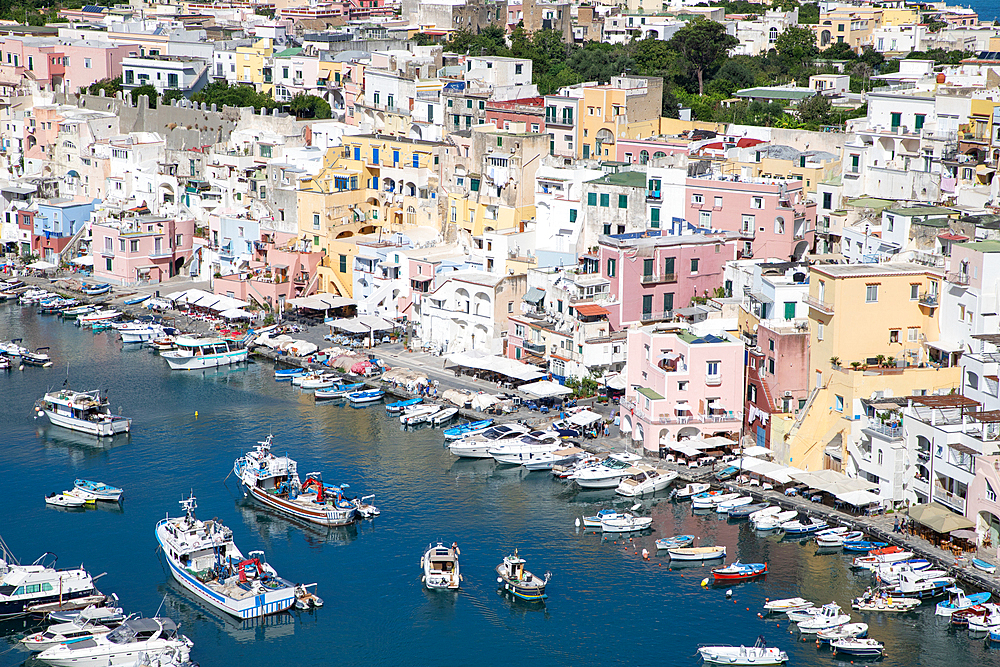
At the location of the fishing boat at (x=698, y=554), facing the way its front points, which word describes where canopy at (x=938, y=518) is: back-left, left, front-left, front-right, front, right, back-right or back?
back

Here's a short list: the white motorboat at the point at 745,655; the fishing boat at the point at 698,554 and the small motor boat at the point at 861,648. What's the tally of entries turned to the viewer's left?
3

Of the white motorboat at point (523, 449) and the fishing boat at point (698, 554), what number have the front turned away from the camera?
0

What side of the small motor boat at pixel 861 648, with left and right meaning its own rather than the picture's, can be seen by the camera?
left

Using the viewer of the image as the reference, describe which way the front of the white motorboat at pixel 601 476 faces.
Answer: facing the viewer and to the left of the viewer

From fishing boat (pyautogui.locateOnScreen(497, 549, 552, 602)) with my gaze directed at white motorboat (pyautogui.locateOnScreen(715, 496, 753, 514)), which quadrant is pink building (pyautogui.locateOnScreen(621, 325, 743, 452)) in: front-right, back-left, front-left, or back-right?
front-left

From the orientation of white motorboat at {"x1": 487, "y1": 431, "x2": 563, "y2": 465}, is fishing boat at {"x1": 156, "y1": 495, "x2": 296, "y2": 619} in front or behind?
in front

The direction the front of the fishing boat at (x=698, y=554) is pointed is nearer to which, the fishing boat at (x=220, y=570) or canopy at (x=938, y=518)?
the fishing boat

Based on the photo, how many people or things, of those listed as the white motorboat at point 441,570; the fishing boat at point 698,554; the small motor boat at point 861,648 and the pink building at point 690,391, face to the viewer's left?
2

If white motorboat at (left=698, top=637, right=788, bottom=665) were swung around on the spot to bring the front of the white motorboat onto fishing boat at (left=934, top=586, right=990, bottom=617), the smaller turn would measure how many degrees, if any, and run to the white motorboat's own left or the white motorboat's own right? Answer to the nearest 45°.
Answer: approximately 135° to the white motorboat's own right

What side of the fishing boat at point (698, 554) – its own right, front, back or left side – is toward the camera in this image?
left

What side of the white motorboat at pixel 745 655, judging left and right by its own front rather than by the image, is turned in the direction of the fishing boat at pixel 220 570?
front

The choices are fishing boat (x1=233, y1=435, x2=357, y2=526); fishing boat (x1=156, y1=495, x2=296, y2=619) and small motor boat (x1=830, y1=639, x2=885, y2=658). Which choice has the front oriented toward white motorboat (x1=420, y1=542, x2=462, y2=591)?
small motor boat (x1=830, y1=639, x2=885, y2=658)

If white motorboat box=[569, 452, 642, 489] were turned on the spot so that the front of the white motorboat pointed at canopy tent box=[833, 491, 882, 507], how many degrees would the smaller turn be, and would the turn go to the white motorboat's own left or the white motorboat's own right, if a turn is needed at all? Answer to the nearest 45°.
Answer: approximately 135° to the white motorboat's own left

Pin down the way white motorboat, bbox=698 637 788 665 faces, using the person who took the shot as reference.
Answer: facing to the left of the viewer

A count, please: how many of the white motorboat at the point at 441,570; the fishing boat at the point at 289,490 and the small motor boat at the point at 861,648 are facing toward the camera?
0

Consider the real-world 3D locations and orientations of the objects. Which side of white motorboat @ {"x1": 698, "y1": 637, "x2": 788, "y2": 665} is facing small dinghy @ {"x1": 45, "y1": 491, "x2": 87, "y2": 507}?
front
